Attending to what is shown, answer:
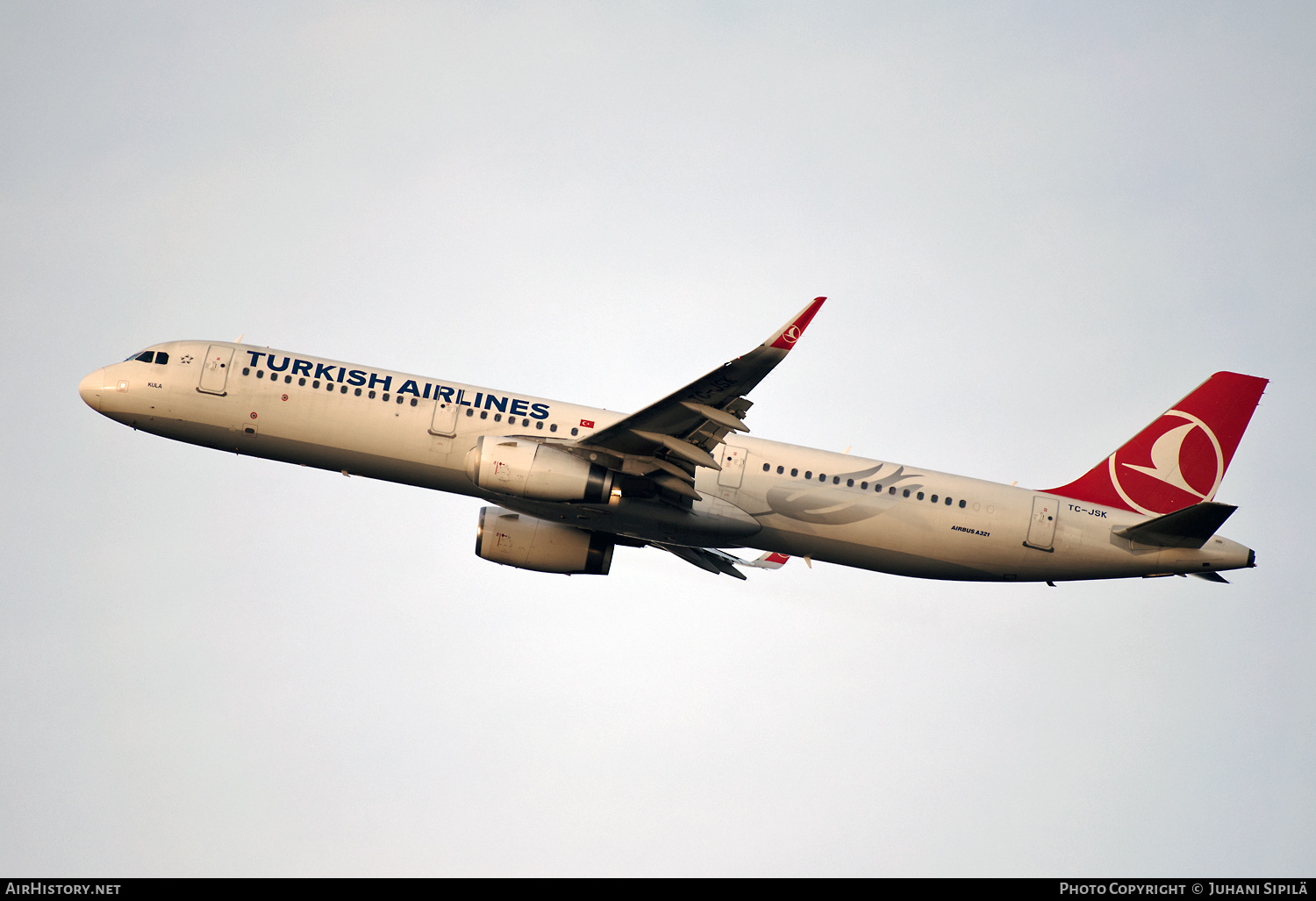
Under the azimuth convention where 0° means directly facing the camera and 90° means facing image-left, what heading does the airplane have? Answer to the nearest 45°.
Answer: approximately 90°
